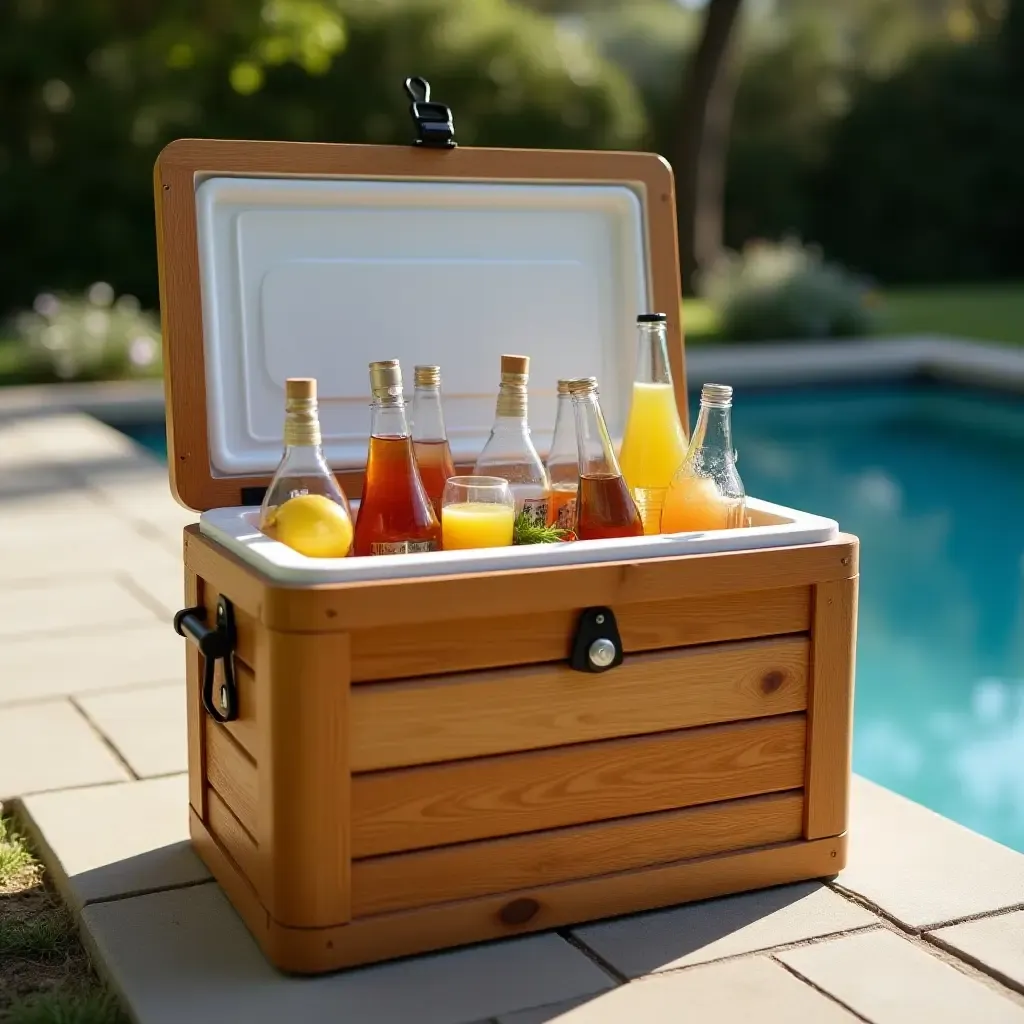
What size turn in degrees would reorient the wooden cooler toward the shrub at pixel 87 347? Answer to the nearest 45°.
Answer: approximately 180°

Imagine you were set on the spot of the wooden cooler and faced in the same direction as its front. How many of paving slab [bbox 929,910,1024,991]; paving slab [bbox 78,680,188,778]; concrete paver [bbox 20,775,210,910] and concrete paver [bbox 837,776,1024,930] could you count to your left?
2

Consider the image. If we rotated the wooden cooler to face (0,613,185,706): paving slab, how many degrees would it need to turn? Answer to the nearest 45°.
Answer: approximately 135° to its right

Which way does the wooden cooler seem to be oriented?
toward the camera

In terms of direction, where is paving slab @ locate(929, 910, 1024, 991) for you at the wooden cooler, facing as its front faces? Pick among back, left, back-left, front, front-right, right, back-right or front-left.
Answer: left

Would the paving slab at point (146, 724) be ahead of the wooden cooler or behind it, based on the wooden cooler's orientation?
behind

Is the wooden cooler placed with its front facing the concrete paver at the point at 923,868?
no

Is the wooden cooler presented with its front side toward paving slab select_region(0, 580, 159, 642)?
no

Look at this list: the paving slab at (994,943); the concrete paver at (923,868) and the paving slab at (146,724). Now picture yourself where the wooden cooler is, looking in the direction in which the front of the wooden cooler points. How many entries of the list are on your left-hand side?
2

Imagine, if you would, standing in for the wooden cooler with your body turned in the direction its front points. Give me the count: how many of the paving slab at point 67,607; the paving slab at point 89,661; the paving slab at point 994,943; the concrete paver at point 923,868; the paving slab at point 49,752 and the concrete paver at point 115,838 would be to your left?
2

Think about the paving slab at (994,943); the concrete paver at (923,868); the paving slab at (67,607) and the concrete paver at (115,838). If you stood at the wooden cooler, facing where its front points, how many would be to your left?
2

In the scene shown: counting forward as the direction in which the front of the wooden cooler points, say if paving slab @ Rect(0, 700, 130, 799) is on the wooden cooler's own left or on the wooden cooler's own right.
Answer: on the wooden cooler's own right
